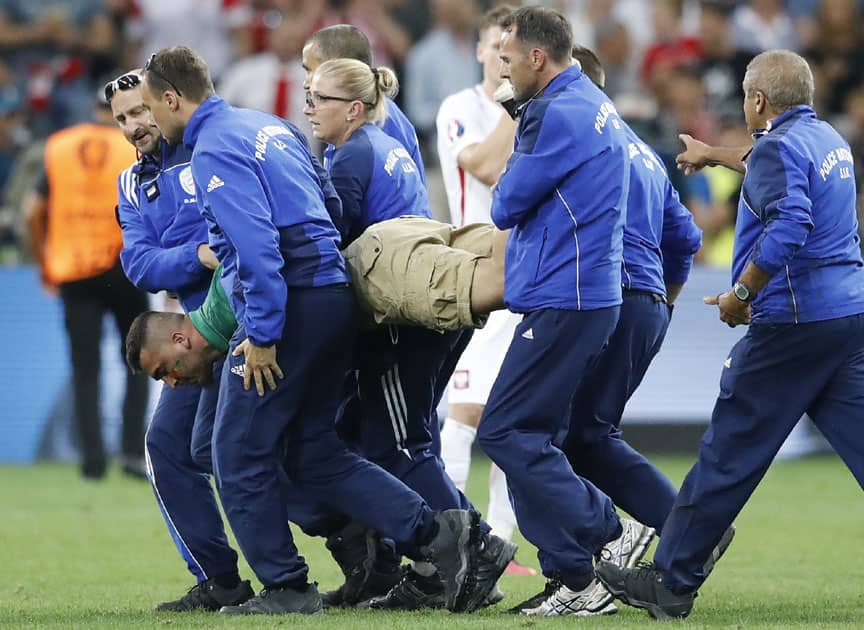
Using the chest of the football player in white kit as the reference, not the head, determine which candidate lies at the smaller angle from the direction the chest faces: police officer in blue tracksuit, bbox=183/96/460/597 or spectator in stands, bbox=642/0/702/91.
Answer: the police officer in blue tracksuit

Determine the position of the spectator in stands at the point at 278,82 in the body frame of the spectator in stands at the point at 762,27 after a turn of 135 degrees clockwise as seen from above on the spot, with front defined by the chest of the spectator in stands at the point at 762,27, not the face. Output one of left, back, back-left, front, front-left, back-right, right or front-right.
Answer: left

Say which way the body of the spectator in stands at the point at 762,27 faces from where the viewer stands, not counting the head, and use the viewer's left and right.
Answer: facing the viewer

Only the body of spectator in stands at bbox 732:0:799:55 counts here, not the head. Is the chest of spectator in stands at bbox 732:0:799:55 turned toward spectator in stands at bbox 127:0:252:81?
no

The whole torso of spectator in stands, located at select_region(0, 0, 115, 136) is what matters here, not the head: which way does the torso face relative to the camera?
toward the camera

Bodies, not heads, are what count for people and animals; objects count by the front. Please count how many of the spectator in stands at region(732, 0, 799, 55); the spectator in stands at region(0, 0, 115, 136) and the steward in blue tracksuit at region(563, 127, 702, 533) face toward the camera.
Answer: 2

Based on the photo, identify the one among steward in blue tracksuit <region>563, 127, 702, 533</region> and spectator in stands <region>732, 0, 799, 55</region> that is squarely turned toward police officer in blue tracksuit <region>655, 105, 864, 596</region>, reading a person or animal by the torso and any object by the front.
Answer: the spectator in stands

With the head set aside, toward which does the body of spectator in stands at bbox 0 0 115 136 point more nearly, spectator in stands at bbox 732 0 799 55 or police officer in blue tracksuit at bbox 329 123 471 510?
the police officer in blue tracksuit

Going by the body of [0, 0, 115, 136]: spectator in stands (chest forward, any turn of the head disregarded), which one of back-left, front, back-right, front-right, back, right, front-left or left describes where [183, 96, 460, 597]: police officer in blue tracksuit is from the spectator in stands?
front

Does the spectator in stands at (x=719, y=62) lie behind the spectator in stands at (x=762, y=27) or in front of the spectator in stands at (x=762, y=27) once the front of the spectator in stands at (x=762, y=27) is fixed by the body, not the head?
in front

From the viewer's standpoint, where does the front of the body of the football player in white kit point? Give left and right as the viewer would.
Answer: facing the viewer and to the right of the viewer

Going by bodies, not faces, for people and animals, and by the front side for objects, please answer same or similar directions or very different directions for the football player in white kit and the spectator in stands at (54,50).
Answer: same or similar directions

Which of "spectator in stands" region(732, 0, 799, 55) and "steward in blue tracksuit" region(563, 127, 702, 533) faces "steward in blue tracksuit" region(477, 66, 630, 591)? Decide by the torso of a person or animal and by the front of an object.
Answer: the spectator in stands

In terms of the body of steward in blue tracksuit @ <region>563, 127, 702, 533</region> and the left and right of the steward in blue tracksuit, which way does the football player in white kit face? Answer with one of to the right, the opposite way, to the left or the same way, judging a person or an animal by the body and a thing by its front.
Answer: the opposite way

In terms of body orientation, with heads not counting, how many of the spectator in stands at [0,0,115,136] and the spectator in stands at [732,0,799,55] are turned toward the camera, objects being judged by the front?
2
